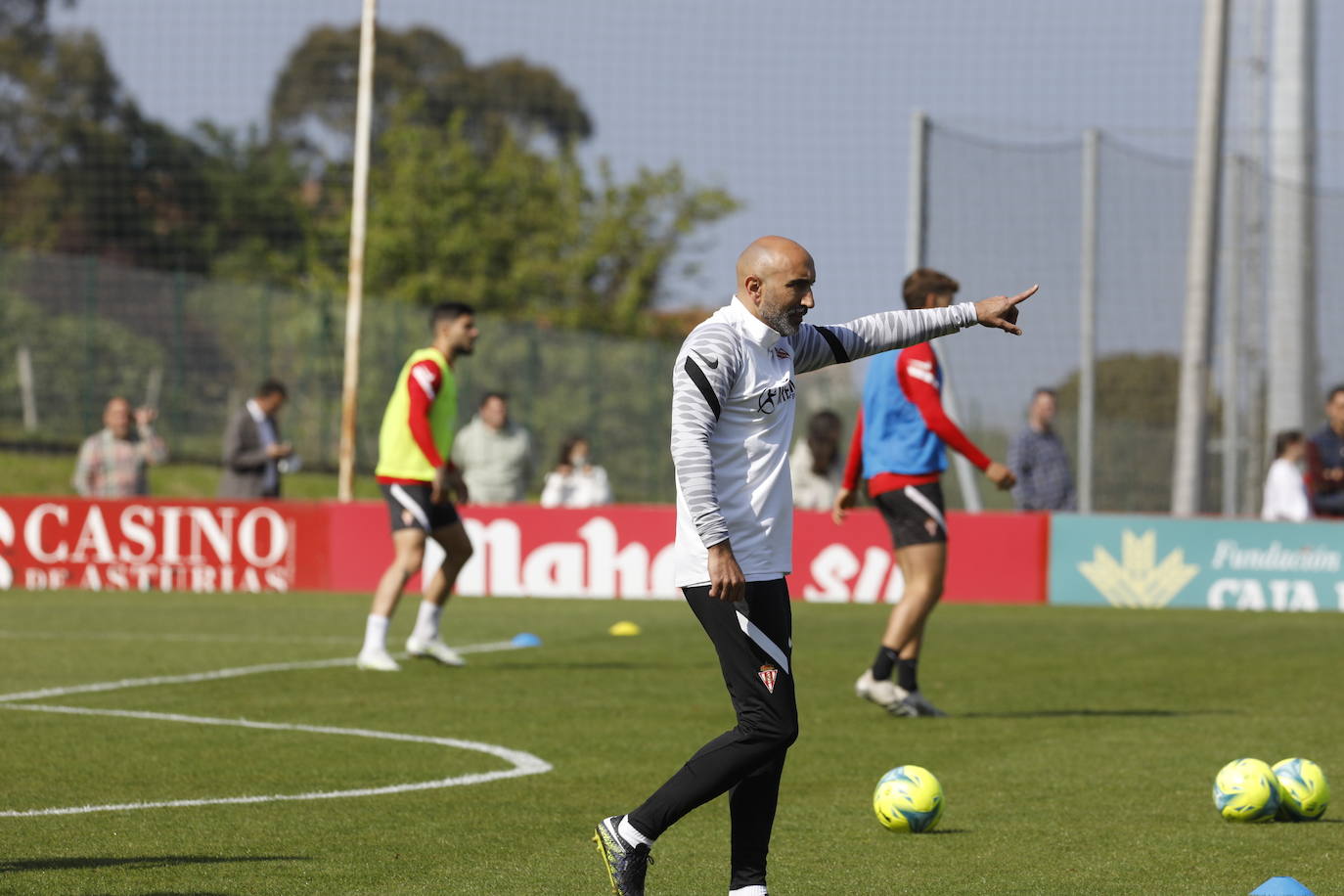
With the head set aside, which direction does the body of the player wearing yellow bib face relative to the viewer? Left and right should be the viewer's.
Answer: facing to the right of the viewer

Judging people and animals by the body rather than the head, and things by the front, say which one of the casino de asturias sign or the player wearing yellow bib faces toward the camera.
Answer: the casino de asturias sign

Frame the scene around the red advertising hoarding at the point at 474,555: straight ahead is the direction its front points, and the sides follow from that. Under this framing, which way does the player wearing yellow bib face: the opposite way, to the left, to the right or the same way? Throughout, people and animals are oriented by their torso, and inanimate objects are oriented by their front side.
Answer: to the left

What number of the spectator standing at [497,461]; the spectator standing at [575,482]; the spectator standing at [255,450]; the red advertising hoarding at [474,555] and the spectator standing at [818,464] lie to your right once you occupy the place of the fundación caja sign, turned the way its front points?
5

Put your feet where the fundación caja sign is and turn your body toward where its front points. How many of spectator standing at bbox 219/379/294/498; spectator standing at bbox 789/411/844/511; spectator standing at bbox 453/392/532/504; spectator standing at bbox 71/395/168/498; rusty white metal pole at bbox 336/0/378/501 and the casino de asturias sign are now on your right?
6

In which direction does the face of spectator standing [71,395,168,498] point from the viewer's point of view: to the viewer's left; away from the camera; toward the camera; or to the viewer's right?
toward the camera

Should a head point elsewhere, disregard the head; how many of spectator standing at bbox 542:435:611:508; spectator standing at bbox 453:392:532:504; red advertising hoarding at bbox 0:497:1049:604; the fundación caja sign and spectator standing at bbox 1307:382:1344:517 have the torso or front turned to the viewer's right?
0

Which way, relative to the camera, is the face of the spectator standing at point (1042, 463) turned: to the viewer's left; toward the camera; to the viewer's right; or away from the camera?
toward the camera

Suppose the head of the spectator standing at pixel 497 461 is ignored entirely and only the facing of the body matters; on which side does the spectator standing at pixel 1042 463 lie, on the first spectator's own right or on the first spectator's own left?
on the first spectator's own left

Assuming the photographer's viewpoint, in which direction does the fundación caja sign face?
facing the viewer

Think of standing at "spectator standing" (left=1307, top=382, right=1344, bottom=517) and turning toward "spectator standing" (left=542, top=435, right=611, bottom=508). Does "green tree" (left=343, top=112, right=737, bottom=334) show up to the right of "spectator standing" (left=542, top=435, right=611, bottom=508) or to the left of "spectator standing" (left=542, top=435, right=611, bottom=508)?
right

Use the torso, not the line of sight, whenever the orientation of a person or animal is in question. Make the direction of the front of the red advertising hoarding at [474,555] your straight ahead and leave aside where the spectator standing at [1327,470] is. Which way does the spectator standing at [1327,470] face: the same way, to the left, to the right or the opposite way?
the same way

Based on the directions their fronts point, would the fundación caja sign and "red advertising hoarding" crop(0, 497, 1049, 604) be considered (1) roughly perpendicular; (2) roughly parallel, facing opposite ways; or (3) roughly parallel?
roughly parallel

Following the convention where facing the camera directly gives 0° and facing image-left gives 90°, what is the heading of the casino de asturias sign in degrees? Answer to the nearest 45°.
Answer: approximately 0°

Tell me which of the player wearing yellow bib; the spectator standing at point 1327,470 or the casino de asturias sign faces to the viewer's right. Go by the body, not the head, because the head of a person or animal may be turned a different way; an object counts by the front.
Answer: the player wearing yellow bib

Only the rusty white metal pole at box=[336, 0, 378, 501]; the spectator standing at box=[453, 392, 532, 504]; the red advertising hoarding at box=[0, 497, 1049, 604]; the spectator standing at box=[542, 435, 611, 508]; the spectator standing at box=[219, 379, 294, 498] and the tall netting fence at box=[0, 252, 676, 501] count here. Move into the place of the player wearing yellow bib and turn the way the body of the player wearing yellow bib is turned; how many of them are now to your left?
6
